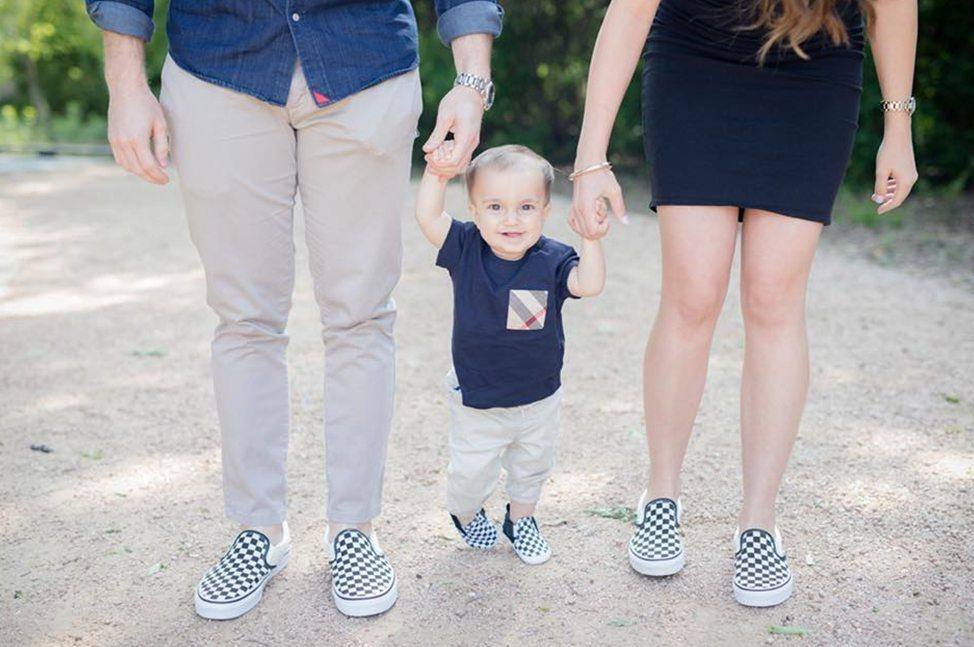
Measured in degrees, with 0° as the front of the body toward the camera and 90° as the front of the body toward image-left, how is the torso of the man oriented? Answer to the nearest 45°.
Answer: approximately 0°

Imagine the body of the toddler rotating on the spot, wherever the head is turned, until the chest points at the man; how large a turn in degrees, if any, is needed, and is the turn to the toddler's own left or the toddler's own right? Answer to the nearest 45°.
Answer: approximately 90° to the toddler's own right

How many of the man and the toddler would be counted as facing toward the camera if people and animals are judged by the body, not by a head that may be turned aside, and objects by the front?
2

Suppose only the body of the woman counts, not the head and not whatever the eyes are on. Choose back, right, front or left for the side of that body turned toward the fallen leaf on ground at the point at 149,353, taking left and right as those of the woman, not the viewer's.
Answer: right

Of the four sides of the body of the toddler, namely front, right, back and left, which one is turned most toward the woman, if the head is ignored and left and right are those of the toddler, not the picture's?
left

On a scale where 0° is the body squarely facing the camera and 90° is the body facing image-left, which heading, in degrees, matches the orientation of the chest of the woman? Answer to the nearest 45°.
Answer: approximately 0°

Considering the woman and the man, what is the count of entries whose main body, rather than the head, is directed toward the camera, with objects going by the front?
2
